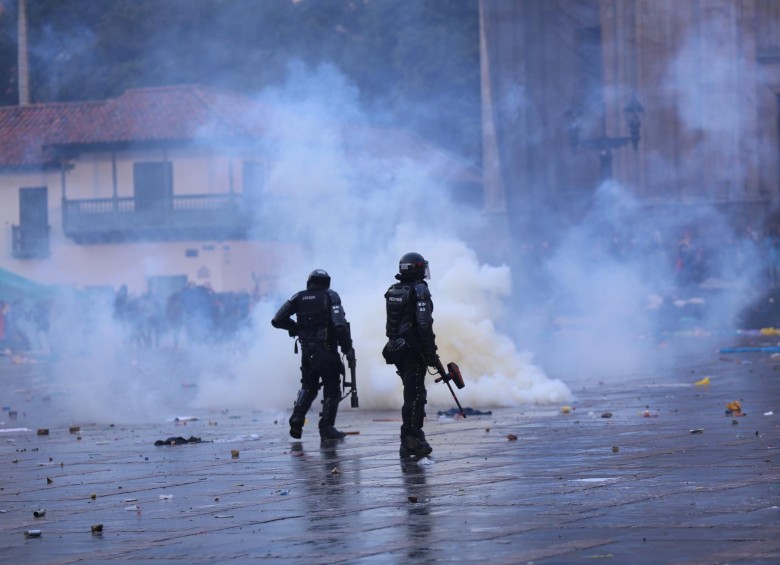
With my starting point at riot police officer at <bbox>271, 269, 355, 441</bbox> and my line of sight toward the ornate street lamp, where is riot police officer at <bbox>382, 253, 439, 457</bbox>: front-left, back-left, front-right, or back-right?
back-right

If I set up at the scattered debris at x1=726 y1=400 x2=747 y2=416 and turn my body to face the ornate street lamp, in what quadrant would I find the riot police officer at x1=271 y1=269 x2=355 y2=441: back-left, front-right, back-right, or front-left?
back-left

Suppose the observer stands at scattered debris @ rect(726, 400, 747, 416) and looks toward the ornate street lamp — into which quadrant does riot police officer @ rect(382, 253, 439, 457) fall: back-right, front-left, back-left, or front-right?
back-left

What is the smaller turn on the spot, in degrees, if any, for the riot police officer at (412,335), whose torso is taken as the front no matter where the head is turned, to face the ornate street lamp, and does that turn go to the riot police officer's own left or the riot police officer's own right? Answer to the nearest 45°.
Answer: approximately 45° to the riot police officer's own left

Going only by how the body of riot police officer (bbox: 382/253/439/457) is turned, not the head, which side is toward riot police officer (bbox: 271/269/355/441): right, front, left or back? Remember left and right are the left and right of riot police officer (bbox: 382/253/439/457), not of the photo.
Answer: left

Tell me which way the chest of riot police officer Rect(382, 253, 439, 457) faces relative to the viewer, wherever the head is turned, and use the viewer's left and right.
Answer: facing away from the viewer and to the right of the viewer

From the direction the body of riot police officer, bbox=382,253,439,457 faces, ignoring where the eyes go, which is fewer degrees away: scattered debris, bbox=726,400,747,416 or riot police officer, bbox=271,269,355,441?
the scattered debris
